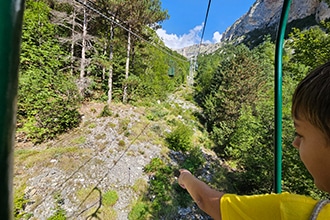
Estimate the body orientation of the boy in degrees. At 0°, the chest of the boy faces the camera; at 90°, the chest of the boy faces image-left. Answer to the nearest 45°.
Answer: approximately 135°

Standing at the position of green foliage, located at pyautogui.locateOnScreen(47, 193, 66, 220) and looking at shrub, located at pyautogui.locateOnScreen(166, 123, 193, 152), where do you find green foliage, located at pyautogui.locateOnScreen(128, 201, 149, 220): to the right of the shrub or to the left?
right
